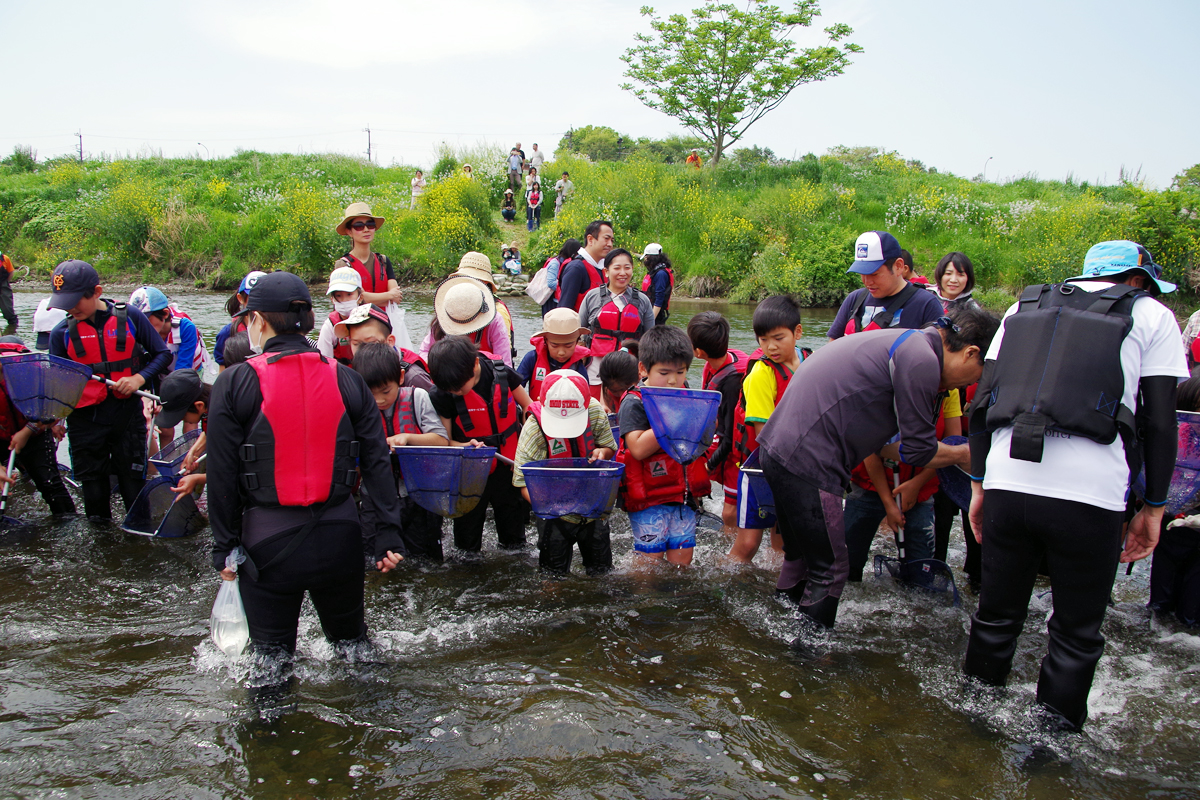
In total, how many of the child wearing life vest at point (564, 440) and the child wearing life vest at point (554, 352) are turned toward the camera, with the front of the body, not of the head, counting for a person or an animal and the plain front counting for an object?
2

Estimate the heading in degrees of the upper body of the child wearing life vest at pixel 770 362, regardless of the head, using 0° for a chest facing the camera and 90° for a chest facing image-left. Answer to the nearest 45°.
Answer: approximately 315°

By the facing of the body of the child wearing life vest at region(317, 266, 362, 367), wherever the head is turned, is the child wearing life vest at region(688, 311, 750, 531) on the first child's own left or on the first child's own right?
on the first child's own left

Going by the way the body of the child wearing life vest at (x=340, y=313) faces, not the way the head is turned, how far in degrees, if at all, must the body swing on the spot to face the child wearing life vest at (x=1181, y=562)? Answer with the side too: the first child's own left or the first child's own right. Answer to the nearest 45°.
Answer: approximately 45° to the first child's own left

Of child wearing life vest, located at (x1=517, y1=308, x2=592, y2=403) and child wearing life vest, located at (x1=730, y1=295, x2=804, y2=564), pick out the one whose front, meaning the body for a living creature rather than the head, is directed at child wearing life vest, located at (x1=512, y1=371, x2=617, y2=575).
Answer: child wearing life vest, located at (x1=517, y1=308, x2=592, y2=403)

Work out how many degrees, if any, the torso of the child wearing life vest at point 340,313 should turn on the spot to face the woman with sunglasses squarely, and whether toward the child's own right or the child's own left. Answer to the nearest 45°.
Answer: approximately 180°

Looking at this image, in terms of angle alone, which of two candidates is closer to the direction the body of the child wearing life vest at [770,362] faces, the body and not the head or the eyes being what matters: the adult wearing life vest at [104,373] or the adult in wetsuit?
the adult in wetsuit

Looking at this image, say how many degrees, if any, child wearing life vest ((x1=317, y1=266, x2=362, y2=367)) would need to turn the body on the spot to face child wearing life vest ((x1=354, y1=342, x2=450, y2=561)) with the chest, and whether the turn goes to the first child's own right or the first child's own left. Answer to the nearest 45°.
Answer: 0° — they already face them
